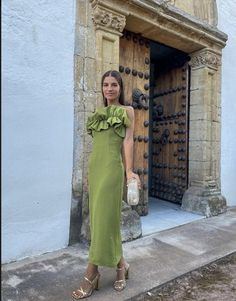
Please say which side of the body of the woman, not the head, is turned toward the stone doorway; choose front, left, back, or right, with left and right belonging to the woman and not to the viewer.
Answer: back

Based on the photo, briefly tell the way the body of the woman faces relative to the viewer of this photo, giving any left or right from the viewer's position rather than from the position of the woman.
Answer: facing the viewer and to the left of the viewer

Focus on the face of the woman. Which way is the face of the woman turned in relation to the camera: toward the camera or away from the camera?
toward the camera

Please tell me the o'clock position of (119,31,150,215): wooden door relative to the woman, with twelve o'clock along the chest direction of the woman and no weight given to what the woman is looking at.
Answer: The wooden door is roughly at 5 o'clock from the woman.

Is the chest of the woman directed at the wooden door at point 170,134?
no

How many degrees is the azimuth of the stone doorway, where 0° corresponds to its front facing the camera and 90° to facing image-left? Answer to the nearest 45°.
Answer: approximately 315°
